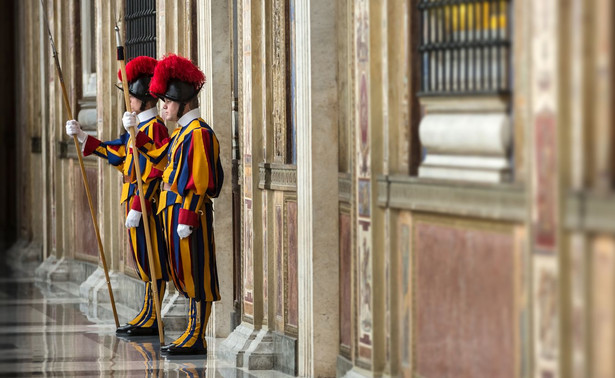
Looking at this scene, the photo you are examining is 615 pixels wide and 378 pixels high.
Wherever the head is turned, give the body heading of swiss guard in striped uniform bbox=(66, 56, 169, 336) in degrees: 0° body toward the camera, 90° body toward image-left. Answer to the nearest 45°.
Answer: approximately 90°

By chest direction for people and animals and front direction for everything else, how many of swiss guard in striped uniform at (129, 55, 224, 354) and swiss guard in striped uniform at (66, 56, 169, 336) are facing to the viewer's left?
2

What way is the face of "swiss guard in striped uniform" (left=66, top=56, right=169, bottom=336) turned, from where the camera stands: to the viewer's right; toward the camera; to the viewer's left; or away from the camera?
to the viewer's left

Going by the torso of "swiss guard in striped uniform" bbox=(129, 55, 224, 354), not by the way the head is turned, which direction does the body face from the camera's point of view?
to the viewer's left

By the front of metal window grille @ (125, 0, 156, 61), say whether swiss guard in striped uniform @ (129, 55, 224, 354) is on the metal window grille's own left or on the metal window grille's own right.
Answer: on the metal window grille's own left

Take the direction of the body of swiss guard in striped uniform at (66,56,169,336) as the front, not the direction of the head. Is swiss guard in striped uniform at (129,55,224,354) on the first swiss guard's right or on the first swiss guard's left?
on the first swiss guard's left

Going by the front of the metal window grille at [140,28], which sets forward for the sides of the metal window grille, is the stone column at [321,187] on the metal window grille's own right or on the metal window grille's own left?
on the metal window grille's own left
